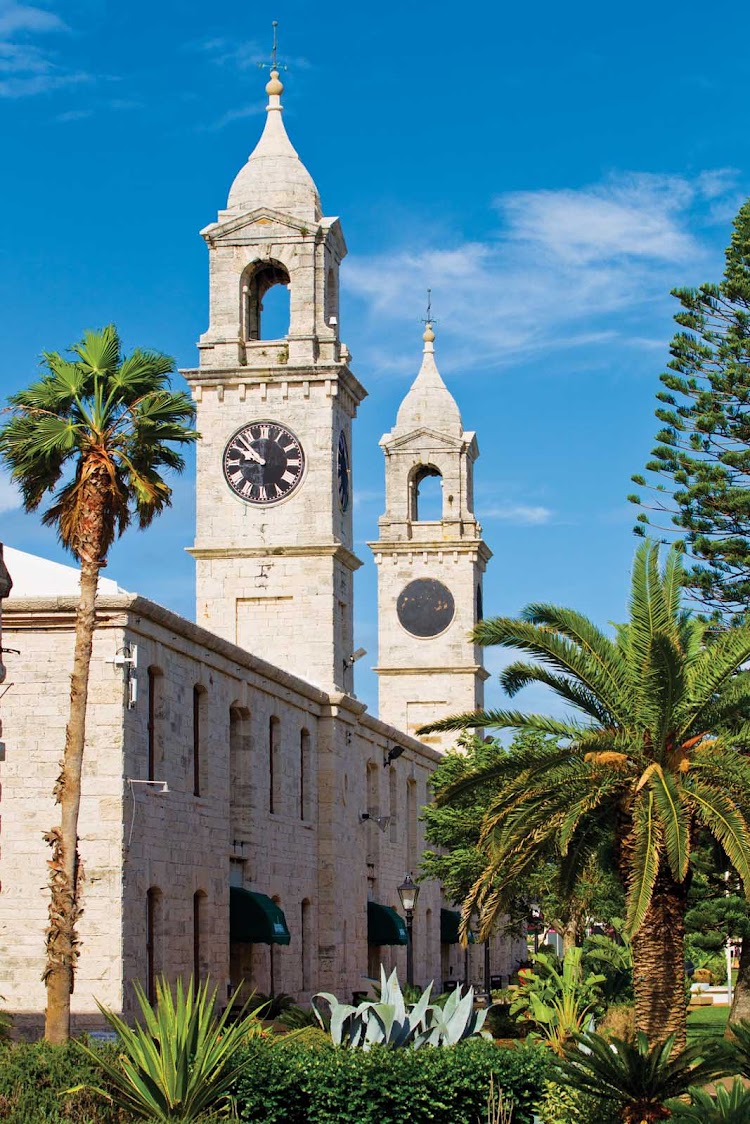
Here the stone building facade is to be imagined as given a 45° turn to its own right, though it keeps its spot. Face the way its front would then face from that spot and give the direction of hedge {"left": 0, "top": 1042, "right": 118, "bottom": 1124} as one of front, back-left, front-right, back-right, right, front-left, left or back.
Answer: front-right

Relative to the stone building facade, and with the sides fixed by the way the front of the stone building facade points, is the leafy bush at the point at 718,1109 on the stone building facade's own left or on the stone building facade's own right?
on the stone building facade's own right

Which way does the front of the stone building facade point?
to the viewer's right

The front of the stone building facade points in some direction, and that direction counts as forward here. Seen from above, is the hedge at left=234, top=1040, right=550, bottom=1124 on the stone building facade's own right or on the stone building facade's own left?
on the stone building facade's own right

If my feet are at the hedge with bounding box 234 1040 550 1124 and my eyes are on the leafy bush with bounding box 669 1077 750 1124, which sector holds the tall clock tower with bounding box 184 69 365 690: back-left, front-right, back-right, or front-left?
back-left

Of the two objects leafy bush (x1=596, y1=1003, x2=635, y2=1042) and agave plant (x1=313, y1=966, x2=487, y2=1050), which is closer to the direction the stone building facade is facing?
the leafy bush

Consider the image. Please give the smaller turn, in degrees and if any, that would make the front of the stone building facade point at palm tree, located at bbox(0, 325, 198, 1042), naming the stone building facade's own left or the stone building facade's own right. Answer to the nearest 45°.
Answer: approximately 90° to the stone building facade's own right
